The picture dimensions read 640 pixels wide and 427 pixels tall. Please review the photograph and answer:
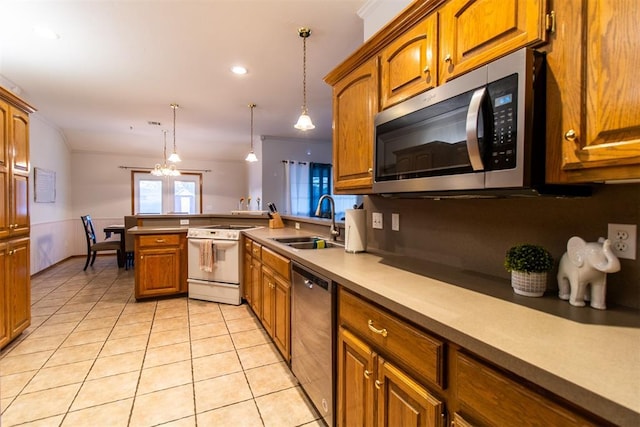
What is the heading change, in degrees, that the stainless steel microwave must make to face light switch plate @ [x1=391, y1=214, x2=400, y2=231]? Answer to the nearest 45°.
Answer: approximately 90° to its right

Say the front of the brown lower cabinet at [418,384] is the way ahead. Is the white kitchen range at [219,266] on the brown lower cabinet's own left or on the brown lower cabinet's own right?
on the brown lower cabinet's own right

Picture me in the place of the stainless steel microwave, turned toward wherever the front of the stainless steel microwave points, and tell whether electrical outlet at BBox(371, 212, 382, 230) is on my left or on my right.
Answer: on my right

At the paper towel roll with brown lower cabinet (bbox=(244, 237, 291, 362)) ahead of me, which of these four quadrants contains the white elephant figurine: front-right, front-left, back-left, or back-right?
back-left

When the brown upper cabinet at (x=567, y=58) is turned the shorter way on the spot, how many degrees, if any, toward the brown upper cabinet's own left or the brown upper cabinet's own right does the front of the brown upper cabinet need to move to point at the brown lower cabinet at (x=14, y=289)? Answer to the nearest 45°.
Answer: approximately 45° to the brown upper cabinet's own right

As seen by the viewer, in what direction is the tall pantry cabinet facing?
to the viewer's right

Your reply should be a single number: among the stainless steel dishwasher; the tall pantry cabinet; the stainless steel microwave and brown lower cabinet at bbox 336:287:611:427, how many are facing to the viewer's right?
1

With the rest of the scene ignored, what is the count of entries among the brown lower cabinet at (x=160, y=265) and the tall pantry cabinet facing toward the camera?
1

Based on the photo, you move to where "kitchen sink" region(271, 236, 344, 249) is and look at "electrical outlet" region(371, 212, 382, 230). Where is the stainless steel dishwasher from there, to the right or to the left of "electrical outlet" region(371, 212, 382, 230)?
right

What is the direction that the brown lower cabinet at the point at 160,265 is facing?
toward the camera

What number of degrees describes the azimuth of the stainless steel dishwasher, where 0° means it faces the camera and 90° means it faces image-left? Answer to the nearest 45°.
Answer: approximately 45°
